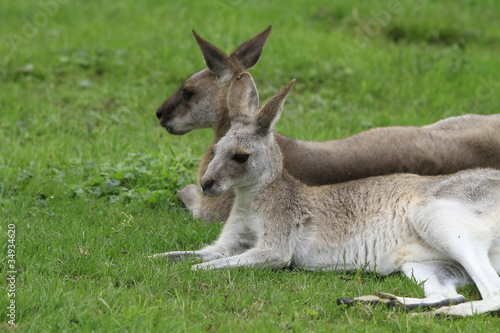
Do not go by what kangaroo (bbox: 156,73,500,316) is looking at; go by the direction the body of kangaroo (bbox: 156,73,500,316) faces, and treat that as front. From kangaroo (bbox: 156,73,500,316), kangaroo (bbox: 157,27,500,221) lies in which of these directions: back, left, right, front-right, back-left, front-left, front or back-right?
right

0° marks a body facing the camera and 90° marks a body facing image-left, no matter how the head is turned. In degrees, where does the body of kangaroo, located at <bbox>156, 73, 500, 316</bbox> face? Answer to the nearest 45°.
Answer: approximately 90°

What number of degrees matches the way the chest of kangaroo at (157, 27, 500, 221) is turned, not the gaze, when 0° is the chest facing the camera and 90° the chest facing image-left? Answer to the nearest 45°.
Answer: approximately 90°

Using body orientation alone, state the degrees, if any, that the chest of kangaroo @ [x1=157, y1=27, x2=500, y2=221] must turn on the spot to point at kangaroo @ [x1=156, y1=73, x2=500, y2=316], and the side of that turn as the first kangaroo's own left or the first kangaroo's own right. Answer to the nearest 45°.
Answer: approximately 90° to the first kangaroo's own left

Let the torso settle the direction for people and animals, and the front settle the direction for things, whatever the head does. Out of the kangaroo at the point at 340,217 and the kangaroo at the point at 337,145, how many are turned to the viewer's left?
2
